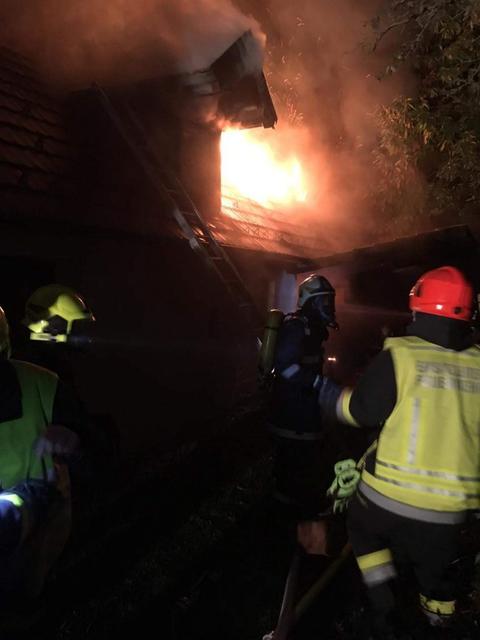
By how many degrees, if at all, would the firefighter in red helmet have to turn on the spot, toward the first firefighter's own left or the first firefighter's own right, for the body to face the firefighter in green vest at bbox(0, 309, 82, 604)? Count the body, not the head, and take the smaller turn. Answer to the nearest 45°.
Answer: approximately 90° to the first firefighter's own left

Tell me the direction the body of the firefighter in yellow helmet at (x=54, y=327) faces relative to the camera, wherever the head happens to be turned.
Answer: to the viewer's right

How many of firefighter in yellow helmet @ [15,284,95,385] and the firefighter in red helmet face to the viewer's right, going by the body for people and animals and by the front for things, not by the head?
1

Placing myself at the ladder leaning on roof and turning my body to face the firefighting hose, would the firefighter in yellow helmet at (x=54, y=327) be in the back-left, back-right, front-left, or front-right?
front-right

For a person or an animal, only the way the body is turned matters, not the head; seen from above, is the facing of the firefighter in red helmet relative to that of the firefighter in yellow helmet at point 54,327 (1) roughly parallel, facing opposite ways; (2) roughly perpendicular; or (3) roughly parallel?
roughly perpendicular

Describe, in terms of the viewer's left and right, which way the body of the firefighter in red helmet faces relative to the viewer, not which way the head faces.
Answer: facing away from the viewer and to the left of the viewer

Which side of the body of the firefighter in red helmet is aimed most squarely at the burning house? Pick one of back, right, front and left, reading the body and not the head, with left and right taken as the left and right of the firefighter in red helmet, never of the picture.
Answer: front

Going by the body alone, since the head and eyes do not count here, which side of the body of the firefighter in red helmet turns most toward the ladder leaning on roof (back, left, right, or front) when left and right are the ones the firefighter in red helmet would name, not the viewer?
front
